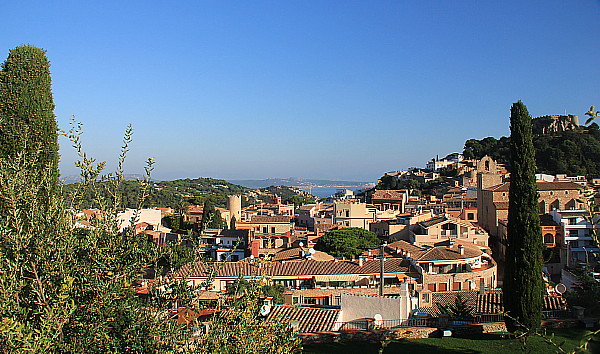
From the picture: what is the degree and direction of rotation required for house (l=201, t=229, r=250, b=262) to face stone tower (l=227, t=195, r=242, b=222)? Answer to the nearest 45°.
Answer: approximately 180°

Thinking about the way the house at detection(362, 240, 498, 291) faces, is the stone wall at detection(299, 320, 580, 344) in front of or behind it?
in front

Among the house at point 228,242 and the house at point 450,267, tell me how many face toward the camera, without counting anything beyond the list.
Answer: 2

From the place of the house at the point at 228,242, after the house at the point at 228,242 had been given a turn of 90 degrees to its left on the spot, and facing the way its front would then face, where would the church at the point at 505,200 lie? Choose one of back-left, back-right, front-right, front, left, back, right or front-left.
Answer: front

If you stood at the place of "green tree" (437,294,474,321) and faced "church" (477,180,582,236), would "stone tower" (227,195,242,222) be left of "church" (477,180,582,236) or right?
left

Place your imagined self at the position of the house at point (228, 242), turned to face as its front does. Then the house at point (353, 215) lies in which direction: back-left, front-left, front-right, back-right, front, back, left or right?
back-left

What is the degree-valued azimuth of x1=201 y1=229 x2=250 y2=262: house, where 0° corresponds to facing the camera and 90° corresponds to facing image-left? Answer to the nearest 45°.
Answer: approximately 0°

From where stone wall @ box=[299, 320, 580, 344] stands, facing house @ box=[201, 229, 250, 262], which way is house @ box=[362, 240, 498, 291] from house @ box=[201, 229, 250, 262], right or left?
right

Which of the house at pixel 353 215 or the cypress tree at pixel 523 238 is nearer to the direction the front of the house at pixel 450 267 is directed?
the cypress tree

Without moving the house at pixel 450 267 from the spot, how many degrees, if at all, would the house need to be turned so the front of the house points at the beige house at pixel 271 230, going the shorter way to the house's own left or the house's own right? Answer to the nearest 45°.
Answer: approximately 135° to the house's own right

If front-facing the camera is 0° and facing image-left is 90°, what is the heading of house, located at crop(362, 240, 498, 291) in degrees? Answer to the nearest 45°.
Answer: approximately 0°

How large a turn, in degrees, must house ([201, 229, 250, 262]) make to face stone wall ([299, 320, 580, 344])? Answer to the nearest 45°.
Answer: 0° — it already faces it
